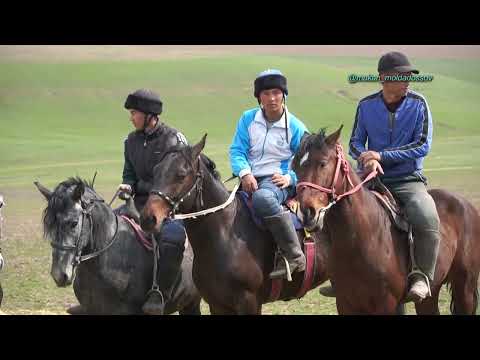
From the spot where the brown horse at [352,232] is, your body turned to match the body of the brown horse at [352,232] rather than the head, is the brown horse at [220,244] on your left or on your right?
on your right

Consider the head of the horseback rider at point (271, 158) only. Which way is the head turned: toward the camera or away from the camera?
toward the camera

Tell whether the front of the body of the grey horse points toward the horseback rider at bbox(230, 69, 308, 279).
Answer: no

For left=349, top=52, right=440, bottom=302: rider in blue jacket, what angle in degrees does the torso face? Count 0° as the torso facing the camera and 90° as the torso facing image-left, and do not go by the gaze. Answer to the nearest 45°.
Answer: approximately 0°

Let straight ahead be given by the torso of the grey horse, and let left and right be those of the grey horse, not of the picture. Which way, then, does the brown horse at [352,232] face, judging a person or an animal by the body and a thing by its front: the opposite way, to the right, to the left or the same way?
the same way

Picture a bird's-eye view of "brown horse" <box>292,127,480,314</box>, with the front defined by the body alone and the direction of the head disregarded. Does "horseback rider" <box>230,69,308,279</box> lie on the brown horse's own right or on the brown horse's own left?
on the brown horse's own right

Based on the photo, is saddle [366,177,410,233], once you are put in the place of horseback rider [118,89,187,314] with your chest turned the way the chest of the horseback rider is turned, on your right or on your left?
on your left

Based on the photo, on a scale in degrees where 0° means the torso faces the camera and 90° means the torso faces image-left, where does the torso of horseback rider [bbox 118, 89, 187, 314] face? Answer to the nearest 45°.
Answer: approximately 45°

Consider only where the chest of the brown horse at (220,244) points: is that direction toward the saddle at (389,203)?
no

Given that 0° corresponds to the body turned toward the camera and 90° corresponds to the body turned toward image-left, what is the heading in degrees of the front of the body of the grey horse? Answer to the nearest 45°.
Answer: approximately 45°

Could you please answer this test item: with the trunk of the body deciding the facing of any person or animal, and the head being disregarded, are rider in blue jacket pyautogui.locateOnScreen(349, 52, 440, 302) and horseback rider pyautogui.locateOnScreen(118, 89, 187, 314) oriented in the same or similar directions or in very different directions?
same or similar directions

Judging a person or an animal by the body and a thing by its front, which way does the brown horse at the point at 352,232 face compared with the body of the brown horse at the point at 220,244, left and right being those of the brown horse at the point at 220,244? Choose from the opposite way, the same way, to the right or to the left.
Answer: the same way

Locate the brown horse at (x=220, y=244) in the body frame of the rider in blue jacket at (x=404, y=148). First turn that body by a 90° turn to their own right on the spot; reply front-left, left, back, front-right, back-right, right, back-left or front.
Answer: front

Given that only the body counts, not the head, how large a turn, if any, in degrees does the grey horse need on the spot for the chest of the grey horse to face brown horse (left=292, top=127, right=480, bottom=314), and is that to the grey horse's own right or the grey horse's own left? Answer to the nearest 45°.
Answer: approximately 90° to the grey horse's own left

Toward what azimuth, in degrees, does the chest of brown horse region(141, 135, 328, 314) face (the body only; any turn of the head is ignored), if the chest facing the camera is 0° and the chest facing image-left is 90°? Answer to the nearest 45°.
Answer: approximately 45°

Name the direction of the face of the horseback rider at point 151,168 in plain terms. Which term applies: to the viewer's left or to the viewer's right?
to the viewer's left
